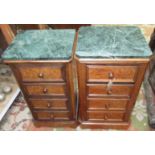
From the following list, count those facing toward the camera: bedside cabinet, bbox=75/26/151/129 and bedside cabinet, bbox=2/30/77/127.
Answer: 2

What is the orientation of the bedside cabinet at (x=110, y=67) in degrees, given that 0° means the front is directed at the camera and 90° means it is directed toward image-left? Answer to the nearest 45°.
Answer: approximately 0°

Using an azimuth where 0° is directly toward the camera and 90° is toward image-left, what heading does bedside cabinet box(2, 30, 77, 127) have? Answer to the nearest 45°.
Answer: approximately 0°
